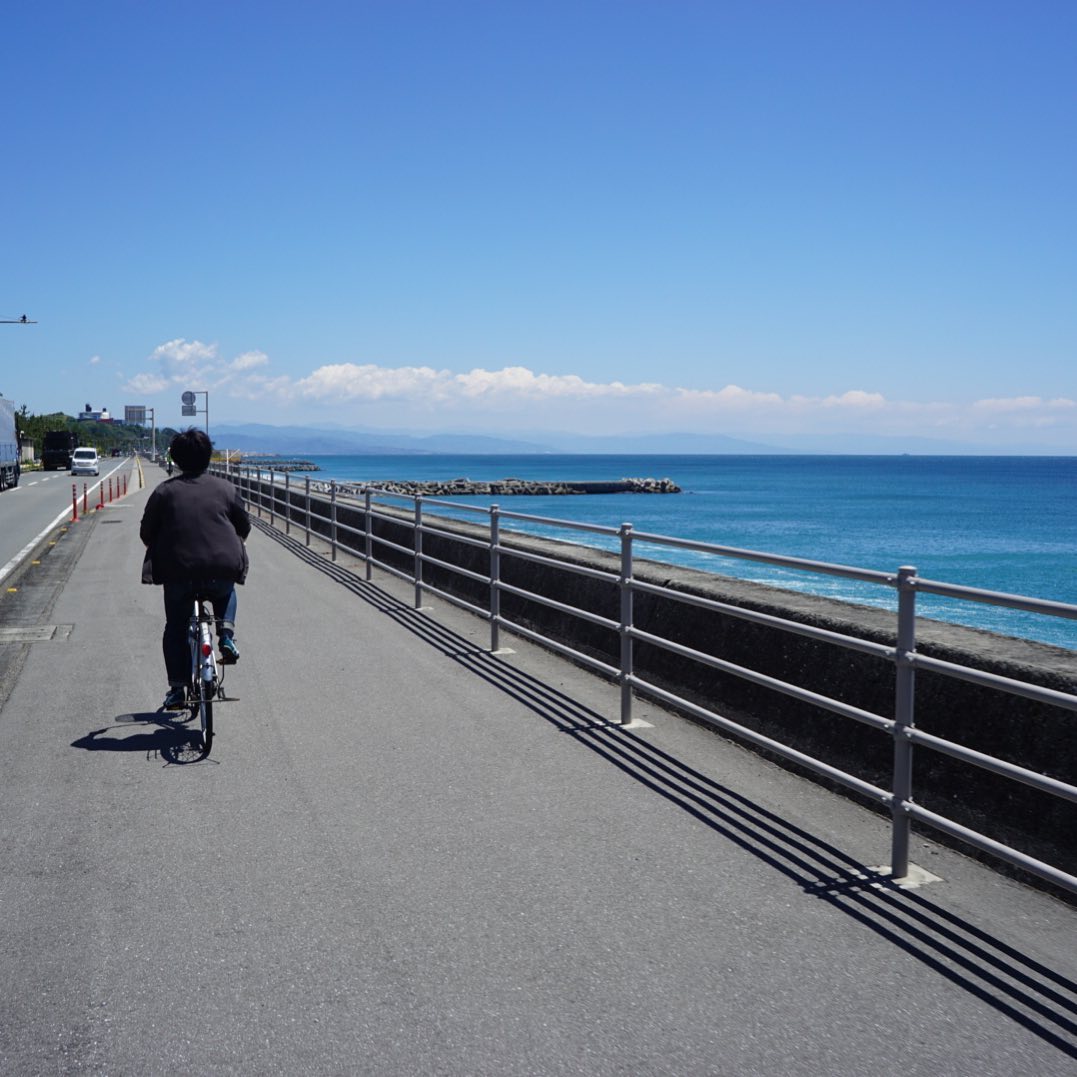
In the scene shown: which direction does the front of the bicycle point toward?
away from the camera

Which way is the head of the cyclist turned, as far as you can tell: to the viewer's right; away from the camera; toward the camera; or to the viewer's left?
away from the camera

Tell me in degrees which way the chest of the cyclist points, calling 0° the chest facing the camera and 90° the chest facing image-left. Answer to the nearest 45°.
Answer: approximately 180°

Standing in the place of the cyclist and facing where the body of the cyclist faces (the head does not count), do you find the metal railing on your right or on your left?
on your right
